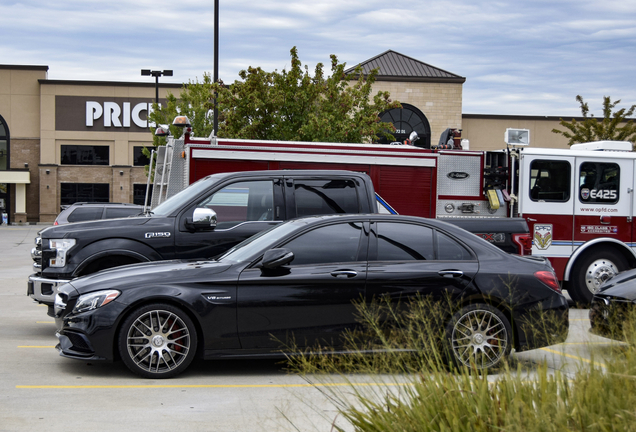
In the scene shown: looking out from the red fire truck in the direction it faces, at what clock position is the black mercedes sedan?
The black mercedes sedan is roughly at 4 o'clock from the red fire truck.

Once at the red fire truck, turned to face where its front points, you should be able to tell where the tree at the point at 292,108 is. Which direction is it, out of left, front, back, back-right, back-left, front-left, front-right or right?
back-left

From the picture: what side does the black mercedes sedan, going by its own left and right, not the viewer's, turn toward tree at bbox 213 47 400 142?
right

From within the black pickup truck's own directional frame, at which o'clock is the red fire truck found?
The red fire truck is roughly at 5 o'clock from the black pickup truck.

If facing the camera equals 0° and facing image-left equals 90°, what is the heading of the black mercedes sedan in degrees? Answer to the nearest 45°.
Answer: approximately 90°

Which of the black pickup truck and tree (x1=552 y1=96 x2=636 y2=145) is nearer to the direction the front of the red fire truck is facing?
the tree

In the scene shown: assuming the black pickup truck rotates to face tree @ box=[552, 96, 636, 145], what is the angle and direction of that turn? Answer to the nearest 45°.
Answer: approximately 135° to its right

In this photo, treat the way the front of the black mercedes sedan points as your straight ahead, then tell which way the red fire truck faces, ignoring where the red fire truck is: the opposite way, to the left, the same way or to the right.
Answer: the opposite way

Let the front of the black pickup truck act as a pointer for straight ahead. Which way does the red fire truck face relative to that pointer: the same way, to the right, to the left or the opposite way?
the opposite way

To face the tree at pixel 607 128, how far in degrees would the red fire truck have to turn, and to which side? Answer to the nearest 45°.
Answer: approximately 90° to its left

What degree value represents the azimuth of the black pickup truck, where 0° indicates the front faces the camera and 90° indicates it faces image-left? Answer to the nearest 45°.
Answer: approximately 90°

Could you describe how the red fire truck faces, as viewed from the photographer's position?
facing to the right of the viewer
